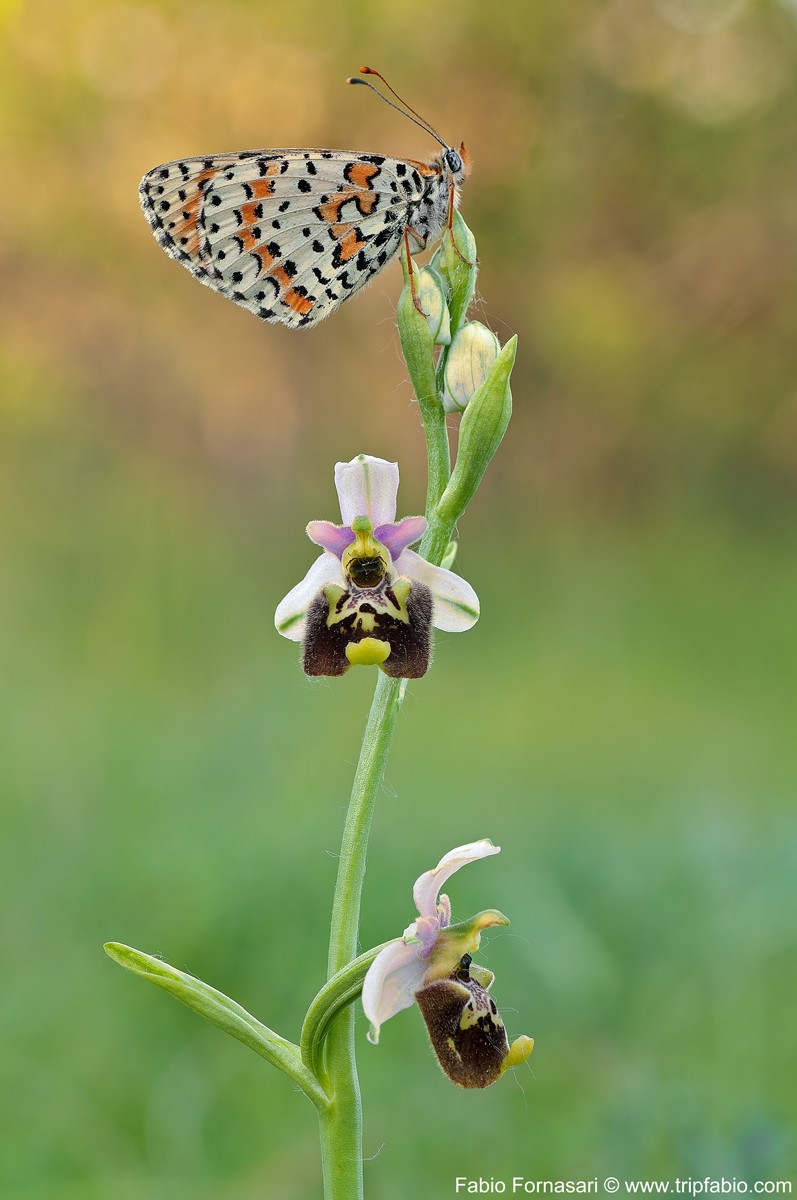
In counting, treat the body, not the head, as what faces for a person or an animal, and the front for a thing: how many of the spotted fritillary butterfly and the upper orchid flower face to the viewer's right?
1

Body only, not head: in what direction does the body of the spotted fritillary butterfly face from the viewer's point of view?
to the viewer's right

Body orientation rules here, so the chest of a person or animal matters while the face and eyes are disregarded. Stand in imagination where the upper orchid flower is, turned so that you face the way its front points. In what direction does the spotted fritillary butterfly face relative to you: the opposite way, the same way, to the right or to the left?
to the left

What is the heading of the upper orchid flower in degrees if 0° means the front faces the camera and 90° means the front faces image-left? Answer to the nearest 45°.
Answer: approximately 0°
